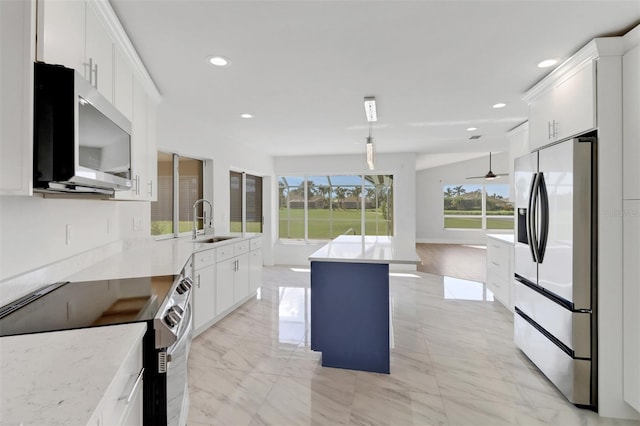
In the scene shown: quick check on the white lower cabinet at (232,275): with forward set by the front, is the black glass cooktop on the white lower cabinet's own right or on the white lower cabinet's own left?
on the white lower cabinet's own right

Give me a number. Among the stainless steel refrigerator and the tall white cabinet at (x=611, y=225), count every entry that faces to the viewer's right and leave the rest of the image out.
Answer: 0

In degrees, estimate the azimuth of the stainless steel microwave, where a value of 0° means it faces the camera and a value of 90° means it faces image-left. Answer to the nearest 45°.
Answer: approximately 315°

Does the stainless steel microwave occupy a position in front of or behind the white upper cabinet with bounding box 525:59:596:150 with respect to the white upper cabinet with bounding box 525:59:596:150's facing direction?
in front

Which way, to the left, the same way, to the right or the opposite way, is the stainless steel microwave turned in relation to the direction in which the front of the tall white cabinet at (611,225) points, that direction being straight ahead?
the opposite way

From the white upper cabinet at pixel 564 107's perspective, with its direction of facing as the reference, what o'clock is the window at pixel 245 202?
The window is roughly at 2 o'clock from the white upper cabinet.

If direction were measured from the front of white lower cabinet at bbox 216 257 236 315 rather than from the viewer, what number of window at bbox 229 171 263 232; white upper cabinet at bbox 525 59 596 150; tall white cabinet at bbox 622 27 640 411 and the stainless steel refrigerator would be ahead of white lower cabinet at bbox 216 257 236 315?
3

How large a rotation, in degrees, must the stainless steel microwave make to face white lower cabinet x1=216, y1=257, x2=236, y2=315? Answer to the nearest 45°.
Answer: approximately 90° to its left

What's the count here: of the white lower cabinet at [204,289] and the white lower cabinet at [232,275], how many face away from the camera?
0
